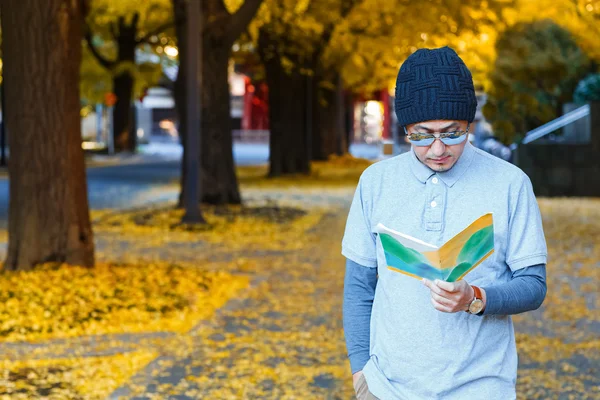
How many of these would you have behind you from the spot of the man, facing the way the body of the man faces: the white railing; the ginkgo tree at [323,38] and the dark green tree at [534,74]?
3

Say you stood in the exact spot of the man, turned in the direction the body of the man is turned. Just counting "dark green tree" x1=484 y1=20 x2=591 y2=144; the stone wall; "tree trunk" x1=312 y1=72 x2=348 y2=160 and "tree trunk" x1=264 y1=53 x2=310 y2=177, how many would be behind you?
4

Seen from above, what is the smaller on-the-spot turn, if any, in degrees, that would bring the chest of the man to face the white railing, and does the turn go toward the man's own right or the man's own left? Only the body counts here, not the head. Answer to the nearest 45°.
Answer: approximately 180°

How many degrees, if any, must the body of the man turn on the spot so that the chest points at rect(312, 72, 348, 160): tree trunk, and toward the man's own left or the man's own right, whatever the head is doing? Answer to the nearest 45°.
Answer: approximately 180°

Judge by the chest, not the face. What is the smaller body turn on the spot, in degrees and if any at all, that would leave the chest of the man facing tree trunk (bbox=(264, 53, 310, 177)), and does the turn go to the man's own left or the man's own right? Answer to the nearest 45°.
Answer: approximately 180°

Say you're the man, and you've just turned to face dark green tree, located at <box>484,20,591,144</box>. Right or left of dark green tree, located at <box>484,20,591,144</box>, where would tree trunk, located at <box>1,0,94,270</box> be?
left

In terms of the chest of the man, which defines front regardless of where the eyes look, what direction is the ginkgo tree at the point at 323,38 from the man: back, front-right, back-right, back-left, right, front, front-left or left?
back

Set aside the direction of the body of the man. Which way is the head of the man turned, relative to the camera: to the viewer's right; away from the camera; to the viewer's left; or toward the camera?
toward the camera

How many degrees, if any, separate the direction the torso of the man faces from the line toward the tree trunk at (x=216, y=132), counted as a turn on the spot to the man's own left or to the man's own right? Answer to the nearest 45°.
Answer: approximately 180°

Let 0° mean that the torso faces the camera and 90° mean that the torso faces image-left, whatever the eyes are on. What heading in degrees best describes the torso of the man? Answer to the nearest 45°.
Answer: approximately 0°

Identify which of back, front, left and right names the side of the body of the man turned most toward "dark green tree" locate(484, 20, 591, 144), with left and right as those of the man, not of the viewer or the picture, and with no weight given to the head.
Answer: back
